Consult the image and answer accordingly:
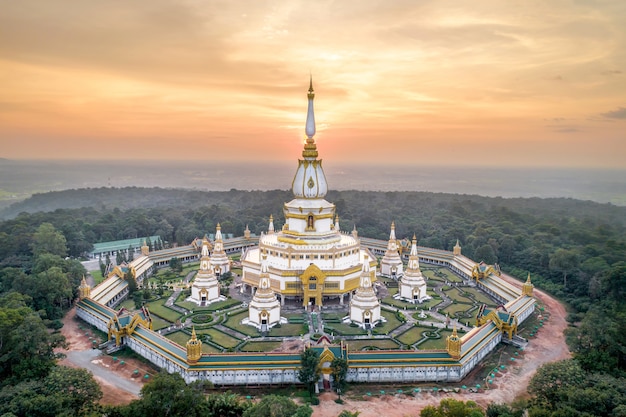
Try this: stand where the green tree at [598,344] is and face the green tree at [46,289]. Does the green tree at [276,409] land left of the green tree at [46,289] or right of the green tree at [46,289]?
left

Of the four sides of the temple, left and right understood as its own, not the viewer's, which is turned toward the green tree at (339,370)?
front

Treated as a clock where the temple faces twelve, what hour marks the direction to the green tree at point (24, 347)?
The green tree is roughly at 2 o'clock from the temple.

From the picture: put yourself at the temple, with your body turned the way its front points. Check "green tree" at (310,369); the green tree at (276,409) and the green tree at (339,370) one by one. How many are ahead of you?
3

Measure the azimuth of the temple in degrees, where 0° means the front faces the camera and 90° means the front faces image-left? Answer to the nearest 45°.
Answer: approximately 0°

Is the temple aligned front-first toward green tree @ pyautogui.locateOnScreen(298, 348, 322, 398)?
yes

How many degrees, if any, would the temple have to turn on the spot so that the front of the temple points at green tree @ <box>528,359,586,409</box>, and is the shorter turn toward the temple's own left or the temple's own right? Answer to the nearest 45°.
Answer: approximately 45° to the temple's own left

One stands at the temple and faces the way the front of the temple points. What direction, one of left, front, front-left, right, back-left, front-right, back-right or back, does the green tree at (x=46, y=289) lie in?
right

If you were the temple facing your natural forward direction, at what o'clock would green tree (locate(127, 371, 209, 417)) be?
The green tree is roughly at 1 o'clock from the temple.

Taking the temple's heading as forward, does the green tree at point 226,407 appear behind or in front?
in front

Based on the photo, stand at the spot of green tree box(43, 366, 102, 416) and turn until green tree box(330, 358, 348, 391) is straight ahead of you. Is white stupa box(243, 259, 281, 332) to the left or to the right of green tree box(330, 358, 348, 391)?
left
